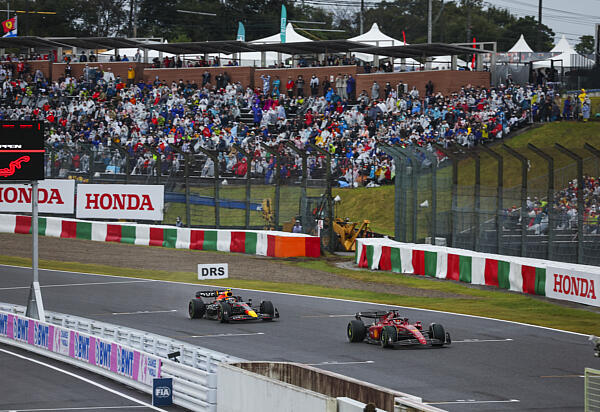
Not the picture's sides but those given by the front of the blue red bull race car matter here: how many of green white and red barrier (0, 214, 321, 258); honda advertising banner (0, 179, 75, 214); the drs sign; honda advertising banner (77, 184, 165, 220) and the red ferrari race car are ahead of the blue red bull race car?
1

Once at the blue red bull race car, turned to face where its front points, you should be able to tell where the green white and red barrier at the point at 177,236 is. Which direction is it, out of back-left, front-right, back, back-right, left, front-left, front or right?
back-left

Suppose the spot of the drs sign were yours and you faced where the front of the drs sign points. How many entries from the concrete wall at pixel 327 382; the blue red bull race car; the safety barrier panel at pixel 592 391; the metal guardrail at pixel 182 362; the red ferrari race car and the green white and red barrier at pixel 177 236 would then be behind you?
1

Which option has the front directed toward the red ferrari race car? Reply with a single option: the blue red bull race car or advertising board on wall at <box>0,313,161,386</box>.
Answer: the blue red bull race car

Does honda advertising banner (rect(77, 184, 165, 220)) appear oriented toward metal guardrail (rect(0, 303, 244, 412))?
yes

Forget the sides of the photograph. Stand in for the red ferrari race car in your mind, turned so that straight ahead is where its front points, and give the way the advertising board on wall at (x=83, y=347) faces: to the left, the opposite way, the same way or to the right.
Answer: to the right

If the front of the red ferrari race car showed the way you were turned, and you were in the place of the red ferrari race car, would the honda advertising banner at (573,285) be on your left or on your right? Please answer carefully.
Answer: on your left

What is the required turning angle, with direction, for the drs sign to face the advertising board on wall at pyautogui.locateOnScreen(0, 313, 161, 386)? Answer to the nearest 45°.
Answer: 0° — it already faces it

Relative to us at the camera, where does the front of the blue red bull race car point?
facing the viewer and to the right of the viewer

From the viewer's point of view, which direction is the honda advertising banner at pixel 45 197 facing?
toward the camera

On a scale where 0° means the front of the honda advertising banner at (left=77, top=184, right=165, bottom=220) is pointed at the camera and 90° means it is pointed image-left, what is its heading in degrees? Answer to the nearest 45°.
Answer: approximately 0°

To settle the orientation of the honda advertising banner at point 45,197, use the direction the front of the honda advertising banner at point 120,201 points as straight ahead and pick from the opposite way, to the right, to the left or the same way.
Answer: the same way

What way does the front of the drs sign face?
toward the camera

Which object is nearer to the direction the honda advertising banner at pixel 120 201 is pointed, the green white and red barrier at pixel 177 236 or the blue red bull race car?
the blue red bull race car

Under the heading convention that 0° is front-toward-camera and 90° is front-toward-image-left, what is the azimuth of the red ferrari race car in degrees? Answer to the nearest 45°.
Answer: approximately 315°

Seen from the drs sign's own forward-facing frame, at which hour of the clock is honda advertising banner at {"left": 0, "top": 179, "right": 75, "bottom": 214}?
The honda advertising banner is roughly at 5 o'clock from the drs sign.

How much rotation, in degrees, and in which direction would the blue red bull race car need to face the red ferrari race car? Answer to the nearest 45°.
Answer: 0° — it already faces it

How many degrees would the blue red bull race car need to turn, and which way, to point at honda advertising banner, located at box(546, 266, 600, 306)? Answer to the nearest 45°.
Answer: approximately 45° to its left

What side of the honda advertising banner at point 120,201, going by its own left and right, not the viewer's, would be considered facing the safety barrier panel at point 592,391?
front
